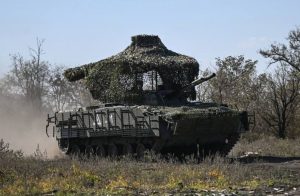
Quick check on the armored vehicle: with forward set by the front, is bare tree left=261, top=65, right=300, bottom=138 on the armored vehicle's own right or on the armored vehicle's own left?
on the armored vehicle's own left

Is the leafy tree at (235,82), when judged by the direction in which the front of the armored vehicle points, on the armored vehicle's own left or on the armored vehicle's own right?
on the armored vehicle's own left

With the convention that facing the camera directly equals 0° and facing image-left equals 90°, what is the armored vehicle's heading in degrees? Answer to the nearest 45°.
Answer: approximately 315°
